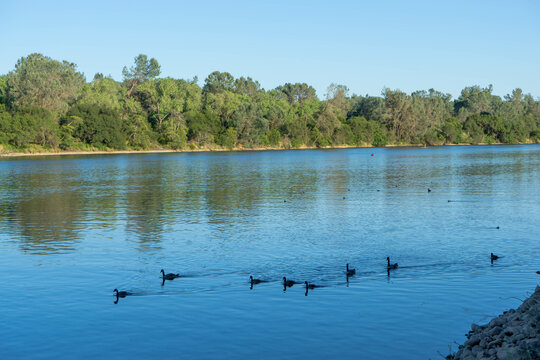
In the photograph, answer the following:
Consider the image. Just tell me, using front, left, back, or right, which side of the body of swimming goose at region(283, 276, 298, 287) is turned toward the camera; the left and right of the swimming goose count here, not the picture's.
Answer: left

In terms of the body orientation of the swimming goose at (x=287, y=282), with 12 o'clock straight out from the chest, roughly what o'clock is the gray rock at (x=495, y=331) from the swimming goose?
The gray rock is roughly at 8 o'clock from the swimming goose.

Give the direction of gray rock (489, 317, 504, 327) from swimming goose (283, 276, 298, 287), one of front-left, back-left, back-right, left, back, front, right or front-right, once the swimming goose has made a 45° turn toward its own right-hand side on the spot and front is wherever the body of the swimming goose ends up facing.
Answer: back
